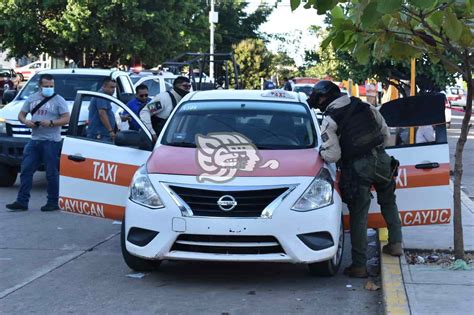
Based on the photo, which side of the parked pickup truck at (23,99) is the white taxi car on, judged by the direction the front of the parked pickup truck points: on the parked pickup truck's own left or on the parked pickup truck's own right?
on the parked pickup truck's own left

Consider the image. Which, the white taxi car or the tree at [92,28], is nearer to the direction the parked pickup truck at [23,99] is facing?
the white taxi car

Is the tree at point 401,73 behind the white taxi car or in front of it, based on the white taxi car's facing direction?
behind

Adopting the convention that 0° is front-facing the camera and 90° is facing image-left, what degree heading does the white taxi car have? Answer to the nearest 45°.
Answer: approximately 0°

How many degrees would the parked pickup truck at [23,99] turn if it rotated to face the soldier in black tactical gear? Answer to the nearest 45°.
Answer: approximately 90° to its left

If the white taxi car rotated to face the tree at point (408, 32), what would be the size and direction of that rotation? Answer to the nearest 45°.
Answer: approximately 90° to its left

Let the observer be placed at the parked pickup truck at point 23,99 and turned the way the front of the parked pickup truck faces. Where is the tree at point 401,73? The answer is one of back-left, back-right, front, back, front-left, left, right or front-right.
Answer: back-left
